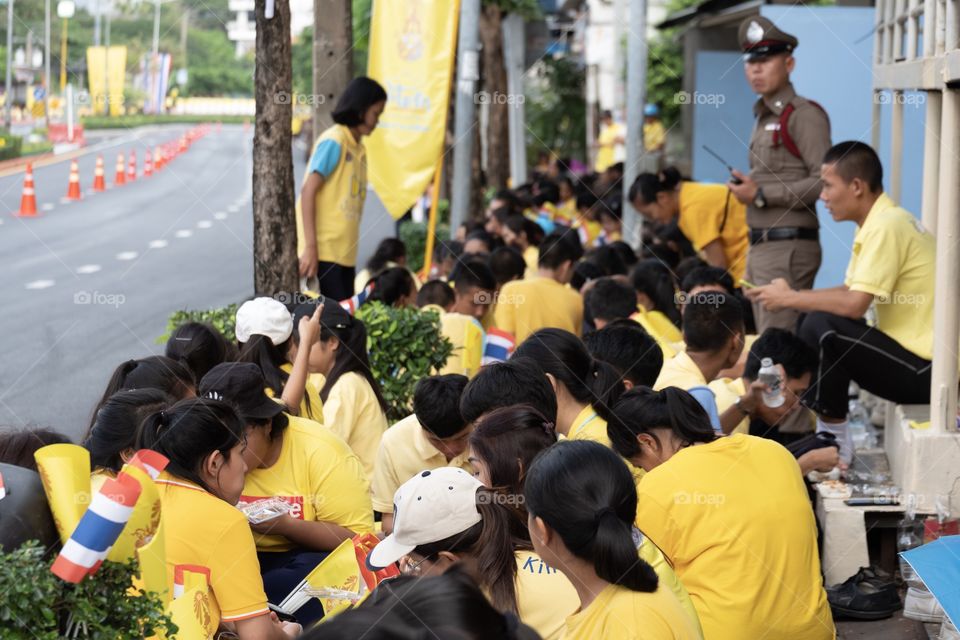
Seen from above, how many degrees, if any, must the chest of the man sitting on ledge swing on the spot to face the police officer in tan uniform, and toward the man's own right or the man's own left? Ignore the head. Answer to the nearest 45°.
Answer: approximately 90° to the man's own right

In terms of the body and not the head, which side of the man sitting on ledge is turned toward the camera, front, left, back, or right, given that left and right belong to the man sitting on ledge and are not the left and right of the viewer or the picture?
left

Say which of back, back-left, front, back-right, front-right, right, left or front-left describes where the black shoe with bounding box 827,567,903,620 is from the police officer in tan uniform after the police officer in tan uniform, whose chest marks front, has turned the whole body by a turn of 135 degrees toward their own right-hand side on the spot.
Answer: back

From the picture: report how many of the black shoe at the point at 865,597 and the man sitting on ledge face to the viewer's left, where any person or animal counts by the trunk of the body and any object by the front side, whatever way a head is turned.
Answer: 2

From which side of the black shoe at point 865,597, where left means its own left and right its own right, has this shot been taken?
left

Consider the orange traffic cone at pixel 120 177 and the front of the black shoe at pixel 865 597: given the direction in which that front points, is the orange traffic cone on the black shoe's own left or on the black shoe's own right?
on the black shoe's own right

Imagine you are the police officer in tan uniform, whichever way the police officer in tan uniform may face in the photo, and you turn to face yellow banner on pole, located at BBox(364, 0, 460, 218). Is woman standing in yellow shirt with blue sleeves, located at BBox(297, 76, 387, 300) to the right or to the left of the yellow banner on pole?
left

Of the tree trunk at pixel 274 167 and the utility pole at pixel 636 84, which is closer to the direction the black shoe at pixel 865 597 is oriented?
the tree trunk

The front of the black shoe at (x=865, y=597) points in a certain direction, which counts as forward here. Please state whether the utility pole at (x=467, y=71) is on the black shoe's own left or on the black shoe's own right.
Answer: on the black shoe's own right

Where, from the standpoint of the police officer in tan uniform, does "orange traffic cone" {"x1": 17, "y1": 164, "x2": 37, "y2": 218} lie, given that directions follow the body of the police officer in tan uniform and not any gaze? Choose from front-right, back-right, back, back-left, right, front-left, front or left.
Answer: right

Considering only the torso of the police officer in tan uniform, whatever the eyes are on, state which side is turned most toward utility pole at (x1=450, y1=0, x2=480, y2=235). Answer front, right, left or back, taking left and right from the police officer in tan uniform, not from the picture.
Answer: right
